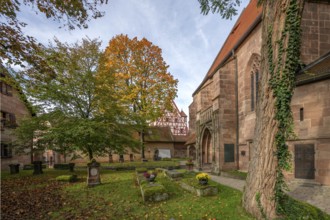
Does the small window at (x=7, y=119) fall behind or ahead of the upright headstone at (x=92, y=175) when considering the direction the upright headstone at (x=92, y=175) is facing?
behind

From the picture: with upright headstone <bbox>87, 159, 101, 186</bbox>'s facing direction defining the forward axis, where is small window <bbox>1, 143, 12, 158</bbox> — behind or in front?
behind

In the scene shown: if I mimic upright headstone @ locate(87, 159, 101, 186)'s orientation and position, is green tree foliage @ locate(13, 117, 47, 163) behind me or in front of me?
behind

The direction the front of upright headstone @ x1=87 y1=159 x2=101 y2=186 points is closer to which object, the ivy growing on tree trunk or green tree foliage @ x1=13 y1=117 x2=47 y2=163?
the ivy growing on tree trunk

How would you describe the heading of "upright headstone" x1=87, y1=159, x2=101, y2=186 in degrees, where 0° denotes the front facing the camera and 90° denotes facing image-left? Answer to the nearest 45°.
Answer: approximately 0°

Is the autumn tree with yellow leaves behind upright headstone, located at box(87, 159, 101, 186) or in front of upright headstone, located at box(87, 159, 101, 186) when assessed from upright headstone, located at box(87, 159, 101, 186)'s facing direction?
behind

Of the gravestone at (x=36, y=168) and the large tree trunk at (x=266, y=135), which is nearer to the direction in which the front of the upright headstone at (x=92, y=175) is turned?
the large tree trunk
